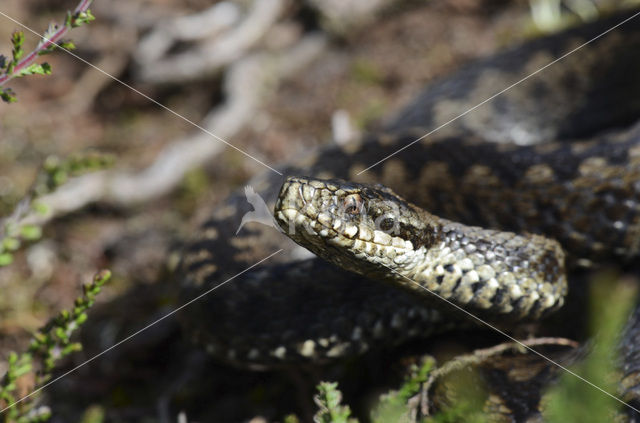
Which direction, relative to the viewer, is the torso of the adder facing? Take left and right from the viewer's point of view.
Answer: facing to the left of the viewer
